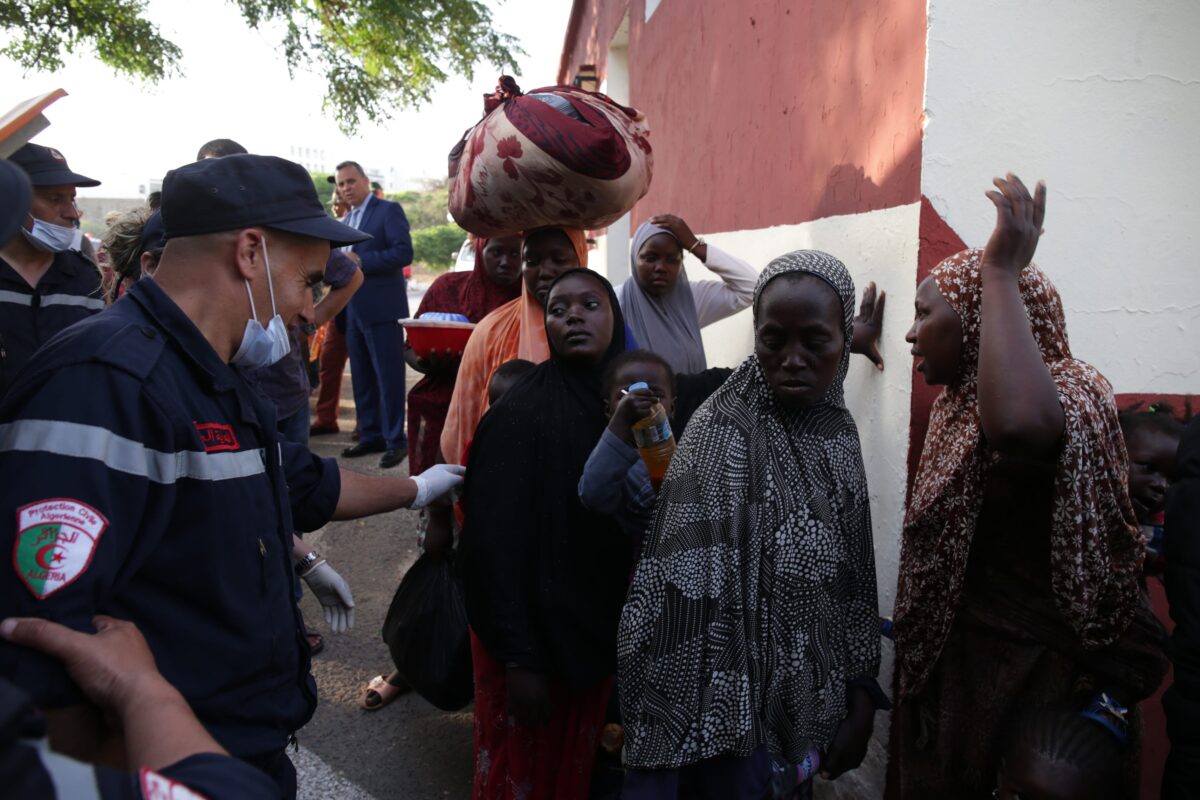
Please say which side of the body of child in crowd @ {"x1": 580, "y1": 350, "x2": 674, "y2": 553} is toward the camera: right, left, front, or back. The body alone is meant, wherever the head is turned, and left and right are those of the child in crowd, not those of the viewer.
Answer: front

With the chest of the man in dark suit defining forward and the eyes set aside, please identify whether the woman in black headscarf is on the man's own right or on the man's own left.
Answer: on the man's own left

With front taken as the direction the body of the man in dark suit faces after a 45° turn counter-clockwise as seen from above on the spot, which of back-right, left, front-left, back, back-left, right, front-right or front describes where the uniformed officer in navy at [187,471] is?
front

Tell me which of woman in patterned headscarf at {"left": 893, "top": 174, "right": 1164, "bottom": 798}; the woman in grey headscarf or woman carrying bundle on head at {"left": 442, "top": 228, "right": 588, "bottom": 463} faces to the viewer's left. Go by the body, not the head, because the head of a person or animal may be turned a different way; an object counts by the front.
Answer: the woman in patterned headscarf

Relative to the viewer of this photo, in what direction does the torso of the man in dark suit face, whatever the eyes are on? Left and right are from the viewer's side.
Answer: facing the viewer and to the left of the viewer

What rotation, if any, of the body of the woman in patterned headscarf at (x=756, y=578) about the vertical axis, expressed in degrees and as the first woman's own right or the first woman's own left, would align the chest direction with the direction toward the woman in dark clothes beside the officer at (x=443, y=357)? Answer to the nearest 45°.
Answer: approximately 135° to the first woman's own right

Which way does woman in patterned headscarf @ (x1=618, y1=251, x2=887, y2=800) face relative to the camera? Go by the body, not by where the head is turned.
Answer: toward the camera

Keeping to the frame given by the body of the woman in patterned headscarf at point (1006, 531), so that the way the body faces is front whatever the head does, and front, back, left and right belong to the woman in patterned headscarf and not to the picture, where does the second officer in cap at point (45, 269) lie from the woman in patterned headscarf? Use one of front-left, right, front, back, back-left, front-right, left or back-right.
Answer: front

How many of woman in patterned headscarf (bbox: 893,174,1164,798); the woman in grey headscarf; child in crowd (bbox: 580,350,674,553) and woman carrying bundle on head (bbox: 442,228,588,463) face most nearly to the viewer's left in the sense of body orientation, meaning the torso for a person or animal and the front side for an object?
1

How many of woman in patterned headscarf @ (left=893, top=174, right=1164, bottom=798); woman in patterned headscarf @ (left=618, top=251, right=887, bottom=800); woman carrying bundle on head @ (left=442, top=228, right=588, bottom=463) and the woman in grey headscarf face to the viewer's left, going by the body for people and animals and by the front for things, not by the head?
1

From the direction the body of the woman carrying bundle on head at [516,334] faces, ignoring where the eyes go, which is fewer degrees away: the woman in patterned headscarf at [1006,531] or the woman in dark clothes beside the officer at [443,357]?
the woman in patterned headscarf

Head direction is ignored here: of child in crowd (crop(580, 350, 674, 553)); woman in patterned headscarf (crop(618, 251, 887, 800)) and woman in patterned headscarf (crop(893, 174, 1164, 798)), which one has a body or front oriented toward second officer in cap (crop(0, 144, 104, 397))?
woman in patterned headscarf (crop(893, 174, 1164, 798))

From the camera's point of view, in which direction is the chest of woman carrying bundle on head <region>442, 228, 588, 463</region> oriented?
toward the camera

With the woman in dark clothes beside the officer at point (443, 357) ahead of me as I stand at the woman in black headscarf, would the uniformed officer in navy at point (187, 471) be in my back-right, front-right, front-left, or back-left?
back-left
